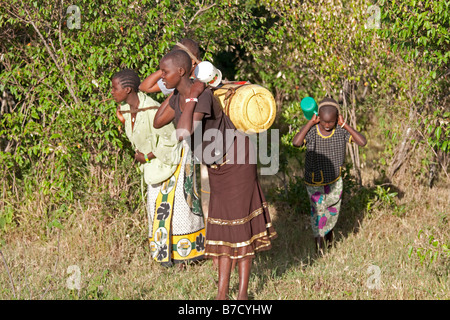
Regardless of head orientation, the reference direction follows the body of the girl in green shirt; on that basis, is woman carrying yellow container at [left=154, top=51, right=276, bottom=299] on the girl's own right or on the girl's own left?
on the girl's own left

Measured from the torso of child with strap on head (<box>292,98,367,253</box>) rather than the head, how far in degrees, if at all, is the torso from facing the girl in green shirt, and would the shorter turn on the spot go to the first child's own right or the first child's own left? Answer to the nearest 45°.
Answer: approximately 45° to the first child's own right

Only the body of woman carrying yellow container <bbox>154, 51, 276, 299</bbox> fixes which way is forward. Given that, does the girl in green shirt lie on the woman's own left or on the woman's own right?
on the woman's own right

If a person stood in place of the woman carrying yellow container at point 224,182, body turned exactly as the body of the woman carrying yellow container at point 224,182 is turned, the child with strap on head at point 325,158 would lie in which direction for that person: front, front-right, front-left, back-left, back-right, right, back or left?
back
